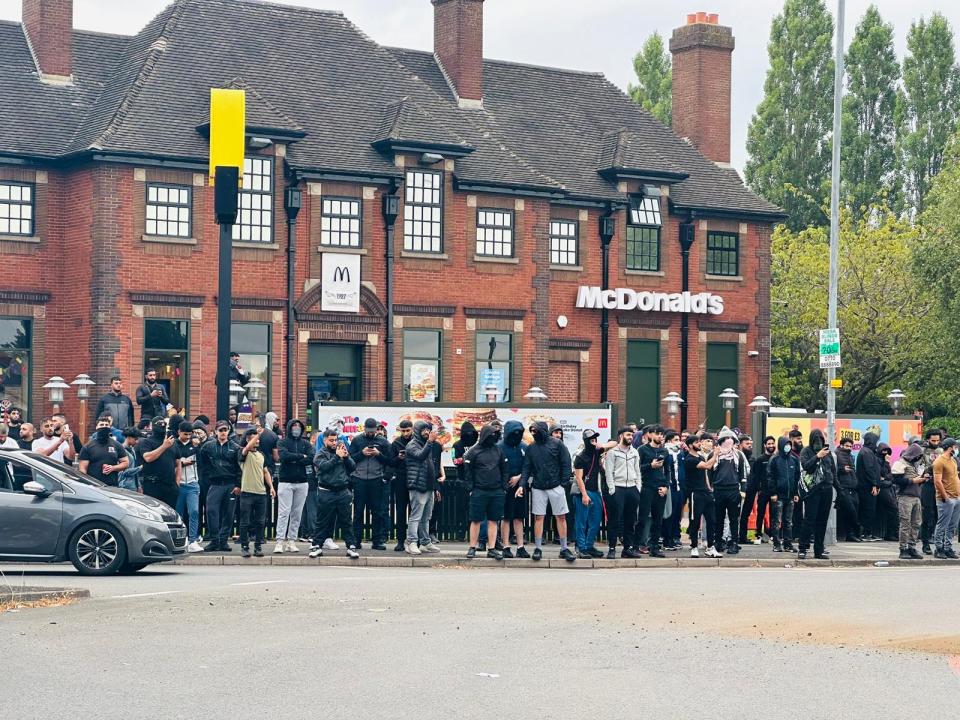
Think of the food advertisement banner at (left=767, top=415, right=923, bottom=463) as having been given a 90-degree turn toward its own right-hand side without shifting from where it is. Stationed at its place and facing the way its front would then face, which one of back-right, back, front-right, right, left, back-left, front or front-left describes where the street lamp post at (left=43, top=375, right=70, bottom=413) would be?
front

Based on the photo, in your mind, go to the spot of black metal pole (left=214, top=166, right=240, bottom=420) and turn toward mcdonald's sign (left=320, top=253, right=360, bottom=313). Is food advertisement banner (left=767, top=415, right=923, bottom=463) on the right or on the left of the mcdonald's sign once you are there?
right

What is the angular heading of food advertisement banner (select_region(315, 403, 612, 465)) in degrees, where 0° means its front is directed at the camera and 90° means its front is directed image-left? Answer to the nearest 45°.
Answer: approximately 0°

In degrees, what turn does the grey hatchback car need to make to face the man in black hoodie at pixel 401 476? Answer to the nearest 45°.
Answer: approximately 45° to its left

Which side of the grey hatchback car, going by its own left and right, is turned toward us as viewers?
right

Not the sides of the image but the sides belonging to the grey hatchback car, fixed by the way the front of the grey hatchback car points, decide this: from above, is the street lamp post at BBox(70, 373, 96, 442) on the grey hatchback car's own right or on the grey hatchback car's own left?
on the grey hatchback car's own left

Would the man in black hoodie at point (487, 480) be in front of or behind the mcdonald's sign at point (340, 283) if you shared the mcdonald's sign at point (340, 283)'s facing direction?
in front

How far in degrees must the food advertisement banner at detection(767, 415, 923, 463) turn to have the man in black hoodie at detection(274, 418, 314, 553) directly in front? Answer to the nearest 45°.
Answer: approximately 45° to its right

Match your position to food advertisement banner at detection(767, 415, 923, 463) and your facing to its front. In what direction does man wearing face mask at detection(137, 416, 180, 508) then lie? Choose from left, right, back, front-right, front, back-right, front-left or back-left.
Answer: front-right
